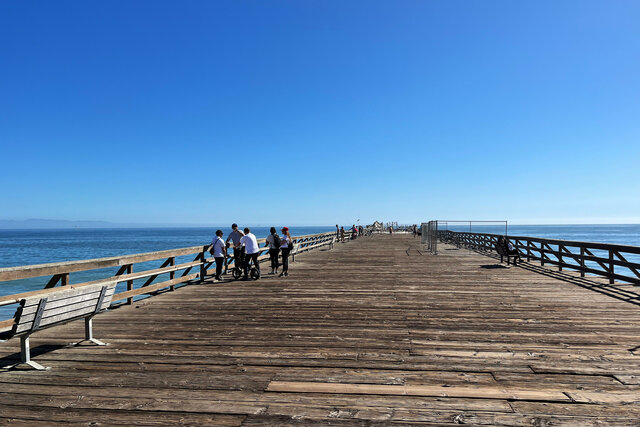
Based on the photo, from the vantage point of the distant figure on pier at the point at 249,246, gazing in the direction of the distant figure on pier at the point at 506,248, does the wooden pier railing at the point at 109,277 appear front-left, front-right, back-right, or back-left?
back-right

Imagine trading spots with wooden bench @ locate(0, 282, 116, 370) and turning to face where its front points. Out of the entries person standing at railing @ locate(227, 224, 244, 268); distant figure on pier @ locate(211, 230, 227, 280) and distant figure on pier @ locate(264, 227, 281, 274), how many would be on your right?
3

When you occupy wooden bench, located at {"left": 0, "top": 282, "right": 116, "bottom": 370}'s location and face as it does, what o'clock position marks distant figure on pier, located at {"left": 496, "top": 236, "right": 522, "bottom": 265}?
The distant figure on pier is roughly at 4 o'clock from the wooden bench.

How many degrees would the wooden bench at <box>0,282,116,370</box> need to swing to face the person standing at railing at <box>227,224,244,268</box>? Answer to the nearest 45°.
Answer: approximately 90° to its right

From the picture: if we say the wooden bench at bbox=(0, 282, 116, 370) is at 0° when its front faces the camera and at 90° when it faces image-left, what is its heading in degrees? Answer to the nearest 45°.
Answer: approximately 135°
